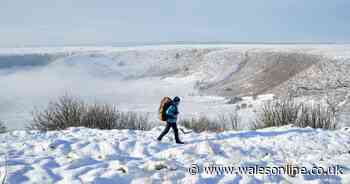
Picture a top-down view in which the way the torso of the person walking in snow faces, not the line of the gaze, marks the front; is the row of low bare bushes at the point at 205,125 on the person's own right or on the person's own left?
on the person's own left

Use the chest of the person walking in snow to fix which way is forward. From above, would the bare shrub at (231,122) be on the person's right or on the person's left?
on the person's left

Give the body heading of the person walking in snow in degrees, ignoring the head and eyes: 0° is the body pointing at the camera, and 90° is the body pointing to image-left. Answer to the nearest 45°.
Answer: approximately 270°
